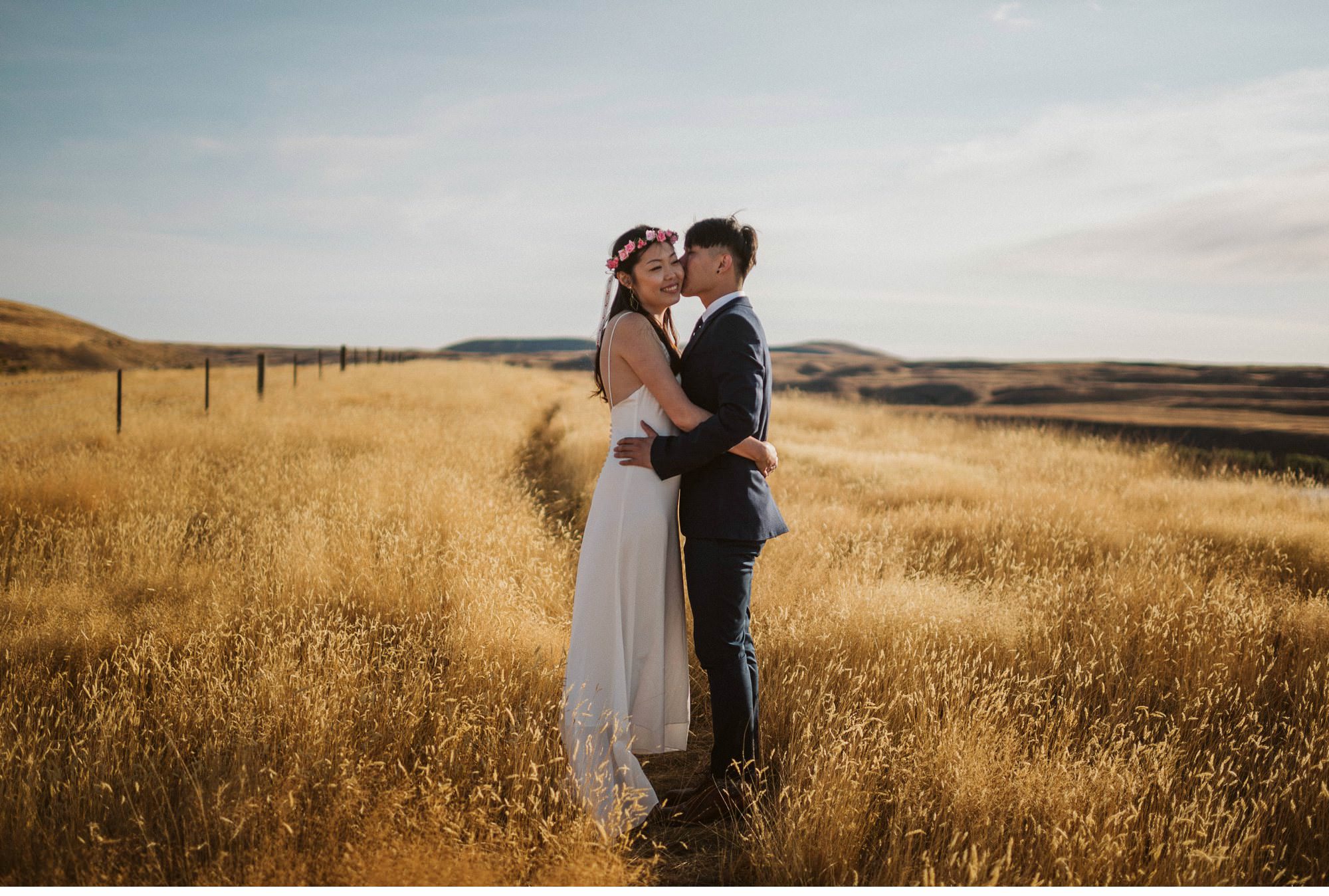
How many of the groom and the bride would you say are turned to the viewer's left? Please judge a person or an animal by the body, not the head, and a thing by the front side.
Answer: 1

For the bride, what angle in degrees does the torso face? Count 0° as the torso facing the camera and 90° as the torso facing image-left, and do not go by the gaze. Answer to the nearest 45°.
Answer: approximately 270°

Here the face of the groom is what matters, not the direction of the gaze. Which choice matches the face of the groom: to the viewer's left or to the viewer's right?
to the viewer's left

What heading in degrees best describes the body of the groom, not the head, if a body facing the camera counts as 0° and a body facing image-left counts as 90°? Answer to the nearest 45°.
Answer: approximately 90°

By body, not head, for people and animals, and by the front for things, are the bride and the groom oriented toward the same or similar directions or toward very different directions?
very different directions

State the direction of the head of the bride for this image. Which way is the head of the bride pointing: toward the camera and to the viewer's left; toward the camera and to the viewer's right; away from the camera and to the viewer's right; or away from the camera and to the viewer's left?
toward the camera and to the viewer's right

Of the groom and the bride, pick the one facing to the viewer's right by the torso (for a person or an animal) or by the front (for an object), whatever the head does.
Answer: the bride
